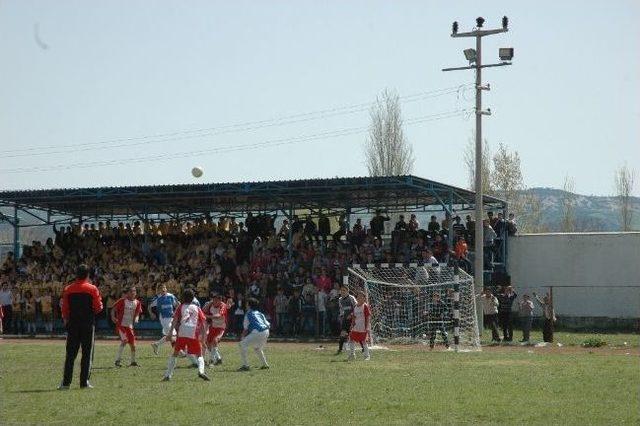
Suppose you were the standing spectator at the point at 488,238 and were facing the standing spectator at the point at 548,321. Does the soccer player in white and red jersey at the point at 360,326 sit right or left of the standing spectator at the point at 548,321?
right

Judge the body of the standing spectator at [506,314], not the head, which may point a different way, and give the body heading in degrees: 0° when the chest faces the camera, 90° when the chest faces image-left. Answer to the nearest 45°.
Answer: approximately 0°

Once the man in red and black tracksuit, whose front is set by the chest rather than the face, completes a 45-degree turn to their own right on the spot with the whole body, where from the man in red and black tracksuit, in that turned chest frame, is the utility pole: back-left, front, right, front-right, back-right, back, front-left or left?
front

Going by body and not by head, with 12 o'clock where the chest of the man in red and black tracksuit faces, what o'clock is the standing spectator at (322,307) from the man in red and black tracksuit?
The standing spectator is roughly at 1 o'clock from the man in red and black tracksuit.

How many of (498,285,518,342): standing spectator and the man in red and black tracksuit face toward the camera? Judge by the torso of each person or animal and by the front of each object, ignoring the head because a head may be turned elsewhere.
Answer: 1

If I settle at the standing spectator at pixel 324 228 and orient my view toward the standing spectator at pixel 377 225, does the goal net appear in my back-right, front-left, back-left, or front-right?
front-right

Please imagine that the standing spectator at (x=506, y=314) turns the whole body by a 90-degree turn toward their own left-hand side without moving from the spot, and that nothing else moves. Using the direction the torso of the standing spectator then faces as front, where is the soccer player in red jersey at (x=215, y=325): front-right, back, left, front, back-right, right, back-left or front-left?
back-right

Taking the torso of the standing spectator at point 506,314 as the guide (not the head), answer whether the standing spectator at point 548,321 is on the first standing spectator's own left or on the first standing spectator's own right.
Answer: on the first standing spectator's own left

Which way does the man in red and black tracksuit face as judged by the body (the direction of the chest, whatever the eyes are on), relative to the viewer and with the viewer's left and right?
facing away from the viewer

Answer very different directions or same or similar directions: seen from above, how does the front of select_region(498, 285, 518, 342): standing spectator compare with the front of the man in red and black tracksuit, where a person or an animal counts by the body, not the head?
very different directions

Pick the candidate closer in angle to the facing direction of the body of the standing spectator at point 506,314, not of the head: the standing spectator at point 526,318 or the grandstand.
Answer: the grandstand

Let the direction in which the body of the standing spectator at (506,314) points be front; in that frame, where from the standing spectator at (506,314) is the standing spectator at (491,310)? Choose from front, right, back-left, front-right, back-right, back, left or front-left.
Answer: right
